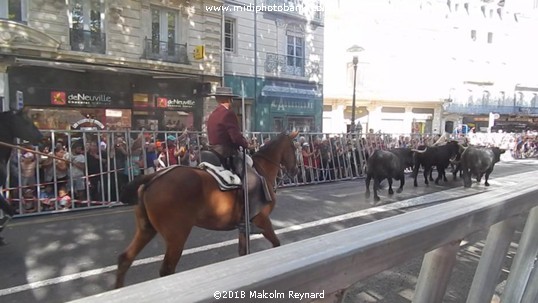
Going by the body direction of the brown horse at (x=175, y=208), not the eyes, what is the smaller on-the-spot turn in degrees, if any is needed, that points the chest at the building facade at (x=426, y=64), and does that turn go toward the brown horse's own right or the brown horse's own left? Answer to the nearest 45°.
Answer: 0° — it already faces it

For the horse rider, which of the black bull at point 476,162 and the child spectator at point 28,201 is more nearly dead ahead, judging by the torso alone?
the black bull

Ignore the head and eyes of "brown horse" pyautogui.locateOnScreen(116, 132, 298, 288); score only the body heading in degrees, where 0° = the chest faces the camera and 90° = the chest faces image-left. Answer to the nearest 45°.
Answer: approximately 225°

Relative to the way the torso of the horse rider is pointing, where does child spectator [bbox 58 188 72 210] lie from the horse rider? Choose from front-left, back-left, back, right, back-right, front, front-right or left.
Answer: left

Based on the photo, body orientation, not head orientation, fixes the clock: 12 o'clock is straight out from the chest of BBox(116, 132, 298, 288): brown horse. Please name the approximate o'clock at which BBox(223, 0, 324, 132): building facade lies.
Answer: The building facade is roughly at 11 o'clock from the brown horse.

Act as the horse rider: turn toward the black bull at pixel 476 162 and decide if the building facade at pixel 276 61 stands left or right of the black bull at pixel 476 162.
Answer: left

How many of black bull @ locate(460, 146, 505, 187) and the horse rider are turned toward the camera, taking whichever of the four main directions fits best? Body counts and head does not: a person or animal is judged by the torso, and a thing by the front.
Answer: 0
